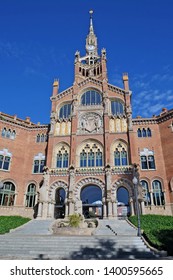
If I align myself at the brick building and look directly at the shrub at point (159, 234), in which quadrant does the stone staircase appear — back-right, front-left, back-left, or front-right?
front-right

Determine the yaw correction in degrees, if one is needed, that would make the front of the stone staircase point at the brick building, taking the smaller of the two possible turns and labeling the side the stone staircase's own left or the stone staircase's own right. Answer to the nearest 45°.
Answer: approximately 180°

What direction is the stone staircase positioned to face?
toward the camera

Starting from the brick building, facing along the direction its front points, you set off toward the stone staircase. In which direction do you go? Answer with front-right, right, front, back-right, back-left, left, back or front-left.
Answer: front

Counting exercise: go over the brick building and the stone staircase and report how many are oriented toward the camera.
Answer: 2

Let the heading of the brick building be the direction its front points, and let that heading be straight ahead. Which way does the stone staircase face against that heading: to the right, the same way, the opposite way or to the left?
the same way

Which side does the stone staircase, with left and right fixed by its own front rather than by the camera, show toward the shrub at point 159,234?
left

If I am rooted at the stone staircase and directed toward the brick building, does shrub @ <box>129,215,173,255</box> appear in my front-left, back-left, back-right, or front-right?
front-right

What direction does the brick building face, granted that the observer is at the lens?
facing the viewer
